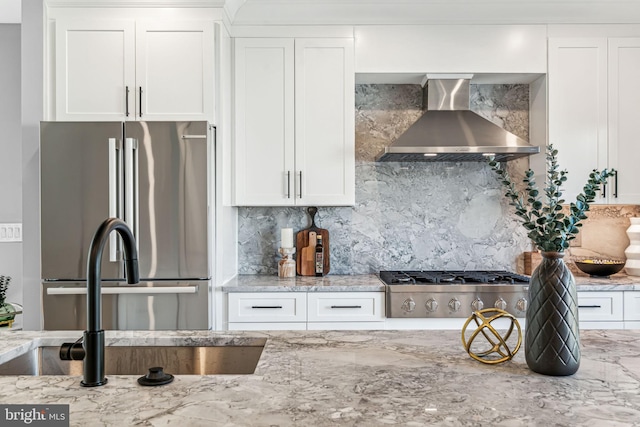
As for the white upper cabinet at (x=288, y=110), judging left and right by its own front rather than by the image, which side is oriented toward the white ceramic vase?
left

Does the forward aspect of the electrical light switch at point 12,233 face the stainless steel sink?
yes

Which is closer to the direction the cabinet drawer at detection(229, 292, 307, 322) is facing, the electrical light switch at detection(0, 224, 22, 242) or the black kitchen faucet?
the black kitchen faucet

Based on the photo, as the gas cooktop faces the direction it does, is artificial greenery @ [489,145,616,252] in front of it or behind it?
in front

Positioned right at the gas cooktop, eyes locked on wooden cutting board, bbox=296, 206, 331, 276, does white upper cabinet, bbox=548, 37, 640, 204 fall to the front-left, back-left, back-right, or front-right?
back-right

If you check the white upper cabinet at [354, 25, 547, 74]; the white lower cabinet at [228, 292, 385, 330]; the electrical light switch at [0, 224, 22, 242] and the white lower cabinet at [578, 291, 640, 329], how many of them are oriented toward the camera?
4

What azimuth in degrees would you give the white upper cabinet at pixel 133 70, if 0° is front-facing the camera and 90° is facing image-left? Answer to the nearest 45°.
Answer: approximately 0°

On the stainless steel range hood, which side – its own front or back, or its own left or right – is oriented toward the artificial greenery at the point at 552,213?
front

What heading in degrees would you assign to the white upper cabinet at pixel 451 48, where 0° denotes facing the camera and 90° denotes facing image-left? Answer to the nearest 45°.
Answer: approximately 0°

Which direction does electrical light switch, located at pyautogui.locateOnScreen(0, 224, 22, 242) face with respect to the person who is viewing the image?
facing the viewer

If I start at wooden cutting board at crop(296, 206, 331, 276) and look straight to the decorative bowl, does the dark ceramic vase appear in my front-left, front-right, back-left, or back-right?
front-right

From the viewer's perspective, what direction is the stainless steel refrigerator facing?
toward the camera

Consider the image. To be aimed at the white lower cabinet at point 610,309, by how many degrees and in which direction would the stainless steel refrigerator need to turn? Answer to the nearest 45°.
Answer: approximately 90° to its left

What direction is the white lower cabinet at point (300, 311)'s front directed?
toward the camera

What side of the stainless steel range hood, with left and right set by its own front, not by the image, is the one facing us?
front

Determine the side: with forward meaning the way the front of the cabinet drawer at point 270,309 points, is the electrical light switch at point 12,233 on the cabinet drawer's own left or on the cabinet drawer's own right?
on the cabinet drawer's own right
